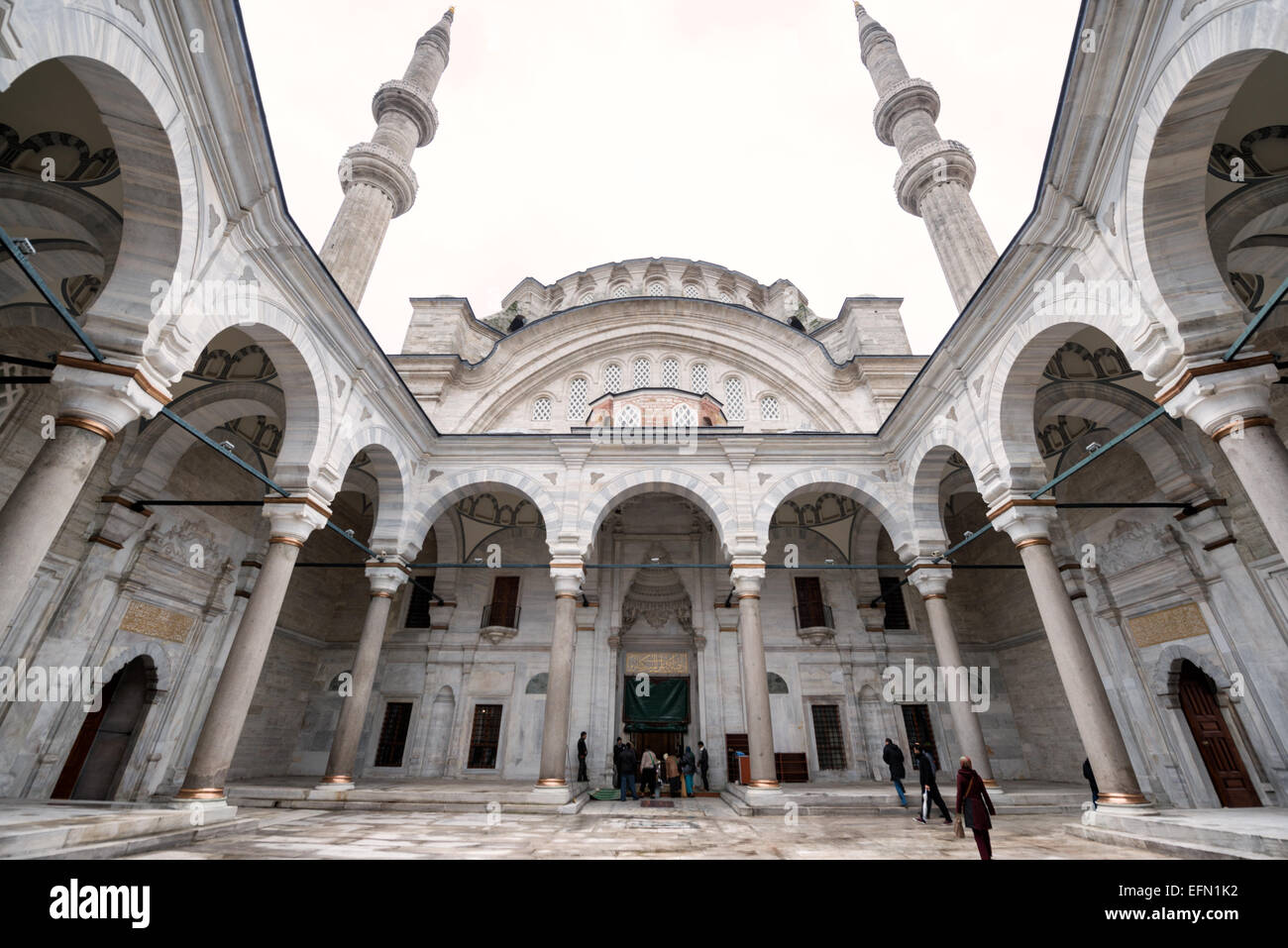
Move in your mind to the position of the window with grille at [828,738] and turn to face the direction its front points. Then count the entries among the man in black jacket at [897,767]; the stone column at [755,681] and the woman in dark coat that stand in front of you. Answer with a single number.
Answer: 3

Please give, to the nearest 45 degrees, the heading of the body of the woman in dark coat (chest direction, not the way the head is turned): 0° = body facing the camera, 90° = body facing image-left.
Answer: approximately 135°

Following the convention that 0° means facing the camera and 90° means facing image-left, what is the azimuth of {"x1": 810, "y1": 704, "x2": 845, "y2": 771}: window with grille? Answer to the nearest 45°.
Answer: approximately 0°
